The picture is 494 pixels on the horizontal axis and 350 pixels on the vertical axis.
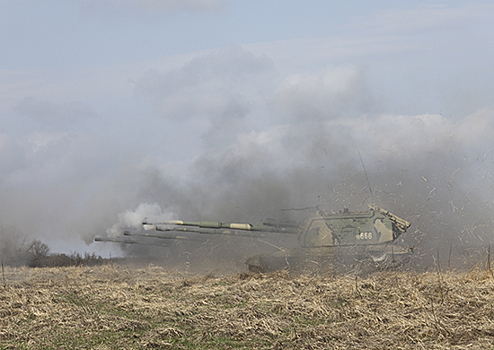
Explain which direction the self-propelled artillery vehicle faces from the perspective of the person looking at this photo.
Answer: facing to the left of the viewer
